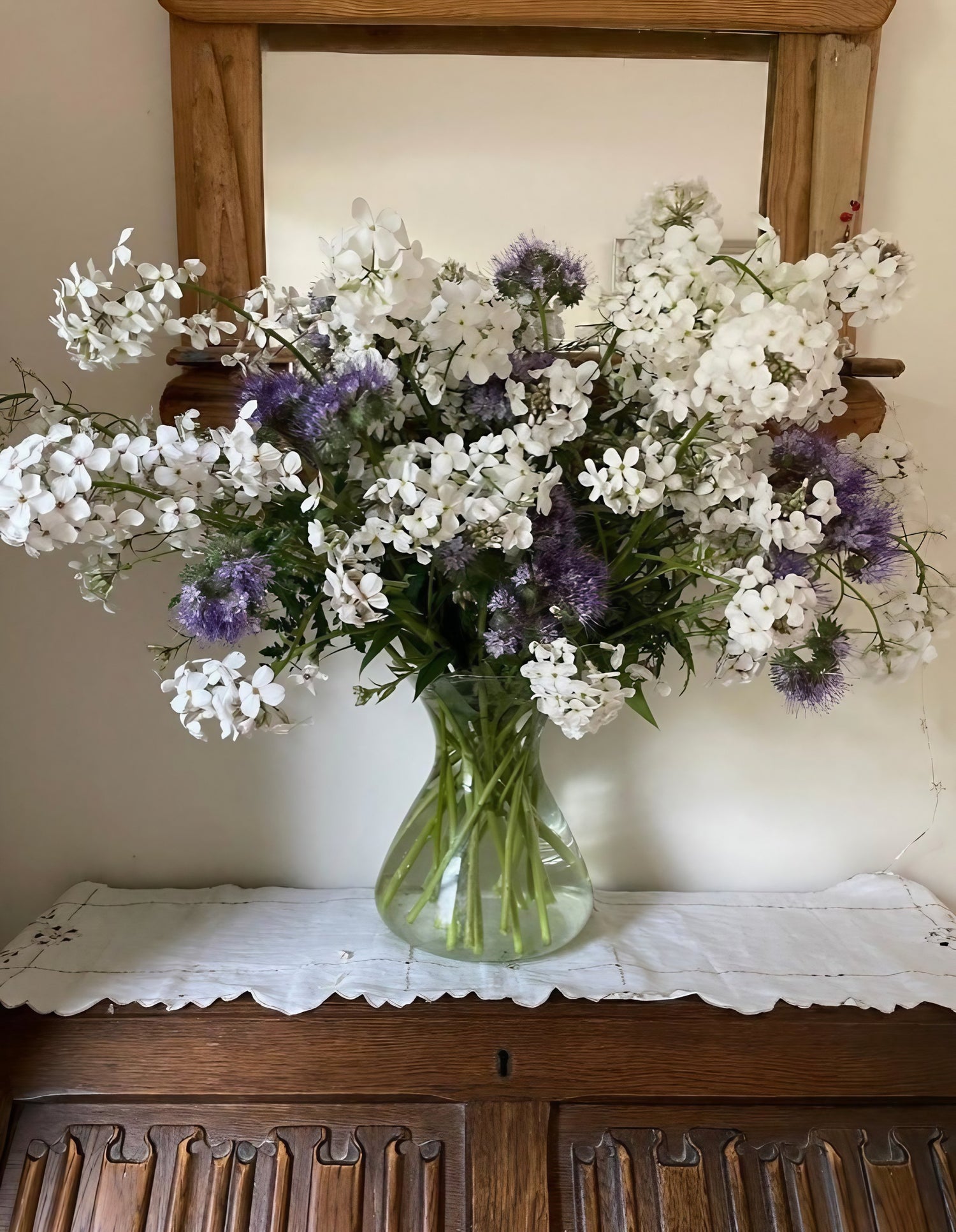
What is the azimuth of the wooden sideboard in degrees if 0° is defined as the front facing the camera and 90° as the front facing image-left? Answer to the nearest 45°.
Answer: approximately 0°
